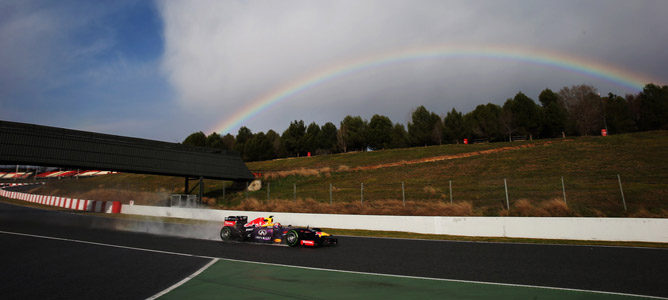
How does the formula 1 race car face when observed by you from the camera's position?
facing the viewer and to the right of the viewer

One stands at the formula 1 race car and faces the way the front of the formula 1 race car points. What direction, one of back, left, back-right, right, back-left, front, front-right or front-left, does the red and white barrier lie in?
back

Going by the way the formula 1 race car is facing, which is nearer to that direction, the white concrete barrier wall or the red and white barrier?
the white concrete barrier wall
